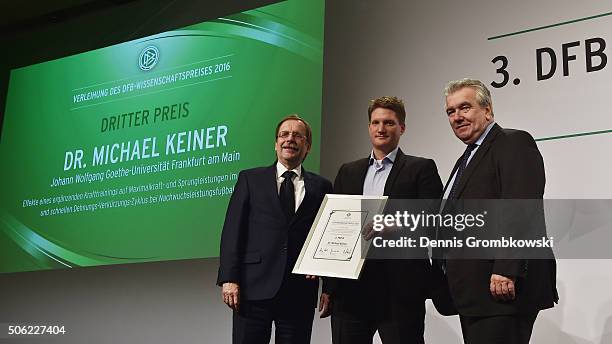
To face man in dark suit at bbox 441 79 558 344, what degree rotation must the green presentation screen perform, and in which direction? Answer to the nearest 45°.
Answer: approximately 90° to its left

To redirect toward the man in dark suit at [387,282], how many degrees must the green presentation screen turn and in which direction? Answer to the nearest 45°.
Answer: approximately 90° to its left

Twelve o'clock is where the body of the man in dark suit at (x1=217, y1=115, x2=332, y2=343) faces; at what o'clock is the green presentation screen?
The green presentation screen is roughly at 5 o'clock from the man in dark suit.

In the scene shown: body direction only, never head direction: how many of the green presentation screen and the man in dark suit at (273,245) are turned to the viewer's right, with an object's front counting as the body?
0

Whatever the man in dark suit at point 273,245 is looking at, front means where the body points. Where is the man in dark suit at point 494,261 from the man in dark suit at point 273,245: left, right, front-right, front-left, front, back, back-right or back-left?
front-left

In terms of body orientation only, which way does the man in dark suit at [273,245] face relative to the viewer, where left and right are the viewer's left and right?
facing the viewer

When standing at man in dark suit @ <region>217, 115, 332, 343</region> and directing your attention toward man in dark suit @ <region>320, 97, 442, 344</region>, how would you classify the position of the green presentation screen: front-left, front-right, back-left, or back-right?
back-left
